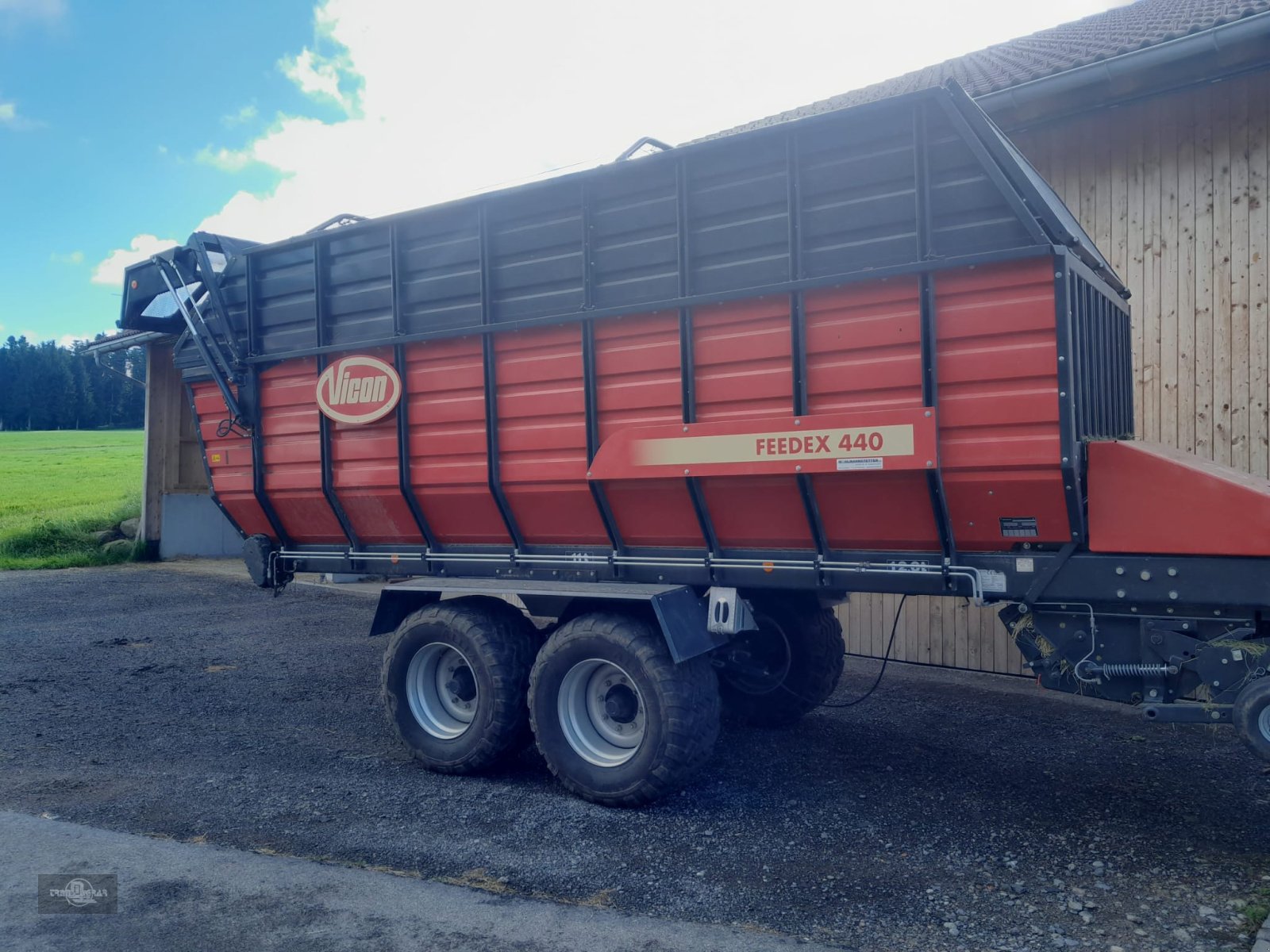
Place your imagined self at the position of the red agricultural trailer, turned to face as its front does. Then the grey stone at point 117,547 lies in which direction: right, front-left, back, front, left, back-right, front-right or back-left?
back

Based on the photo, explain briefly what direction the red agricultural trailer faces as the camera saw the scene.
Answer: facing the viewer and to the right of the viewer
